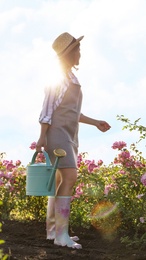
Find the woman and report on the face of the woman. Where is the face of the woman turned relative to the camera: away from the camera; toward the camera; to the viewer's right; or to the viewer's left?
to the viewer's right

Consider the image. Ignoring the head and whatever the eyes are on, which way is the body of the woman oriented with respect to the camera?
to the viewer's right

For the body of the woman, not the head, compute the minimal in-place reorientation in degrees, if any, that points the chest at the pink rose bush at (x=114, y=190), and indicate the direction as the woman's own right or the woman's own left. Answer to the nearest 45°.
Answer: approximately 45° to the woman's own left
